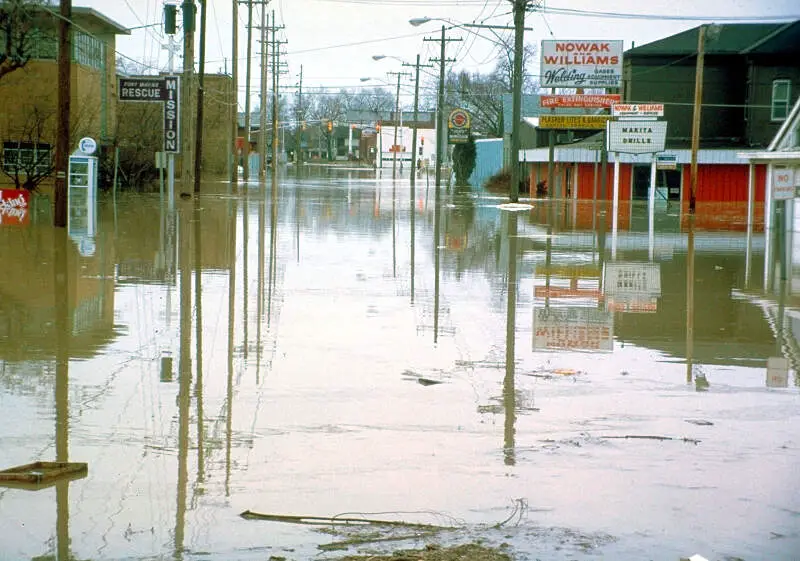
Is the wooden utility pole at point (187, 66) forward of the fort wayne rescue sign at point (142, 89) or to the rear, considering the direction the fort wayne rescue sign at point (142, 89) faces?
to the rear

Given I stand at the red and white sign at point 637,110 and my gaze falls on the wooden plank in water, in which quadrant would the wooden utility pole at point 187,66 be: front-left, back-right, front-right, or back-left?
front-right

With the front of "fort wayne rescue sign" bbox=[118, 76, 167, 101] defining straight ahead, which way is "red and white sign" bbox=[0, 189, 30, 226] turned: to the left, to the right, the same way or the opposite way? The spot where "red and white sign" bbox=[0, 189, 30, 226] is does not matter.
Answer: the same way

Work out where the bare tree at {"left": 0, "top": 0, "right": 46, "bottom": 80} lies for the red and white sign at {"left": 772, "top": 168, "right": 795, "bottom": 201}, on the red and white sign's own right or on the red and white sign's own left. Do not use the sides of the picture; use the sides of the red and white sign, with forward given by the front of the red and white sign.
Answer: on the red and white sign's own right

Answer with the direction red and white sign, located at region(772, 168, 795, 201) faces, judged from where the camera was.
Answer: facing the viewer

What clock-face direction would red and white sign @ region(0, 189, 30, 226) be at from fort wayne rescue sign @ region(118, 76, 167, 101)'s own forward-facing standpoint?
The red and white sign is roughly at 1 o'clock from the fort wayne rescue sign.

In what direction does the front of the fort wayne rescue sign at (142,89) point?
toward the camera

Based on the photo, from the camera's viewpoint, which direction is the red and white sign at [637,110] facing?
toward the camera

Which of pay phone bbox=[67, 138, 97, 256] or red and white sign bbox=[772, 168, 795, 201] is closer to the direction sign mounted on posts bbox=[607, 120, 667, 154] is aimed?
the red and white sign

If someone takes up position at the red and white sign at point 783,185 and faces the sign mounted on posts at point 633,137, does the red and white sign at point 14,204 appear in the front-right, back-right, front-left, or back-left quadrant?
front-left

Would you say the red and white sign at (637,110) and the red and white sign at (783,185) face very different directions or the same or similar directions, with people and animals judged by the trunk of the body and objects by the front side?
same or similar directions

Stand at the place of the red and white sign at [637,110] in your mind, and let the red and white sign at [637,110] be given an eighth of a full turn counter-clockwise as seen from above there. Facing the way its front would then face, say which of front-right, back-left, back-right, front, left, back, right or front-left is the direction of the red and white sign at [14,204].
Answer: right

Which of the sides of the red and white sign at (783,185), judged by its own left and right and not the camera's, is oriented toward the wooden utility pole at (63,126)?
right

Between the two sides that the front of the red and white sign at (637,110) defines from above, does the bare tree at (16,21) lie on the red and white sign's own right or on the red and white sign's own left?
on the red and white sign's own right

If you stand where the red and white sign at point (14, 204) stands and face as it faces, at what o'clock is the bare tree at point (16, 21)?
The bare tree is roughly at 6 o'clock from the red and white sign.
